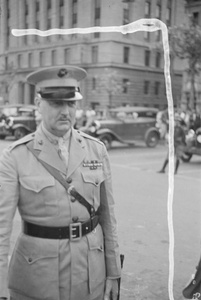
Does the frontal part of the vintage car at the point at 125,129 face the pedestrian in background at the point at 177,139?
no

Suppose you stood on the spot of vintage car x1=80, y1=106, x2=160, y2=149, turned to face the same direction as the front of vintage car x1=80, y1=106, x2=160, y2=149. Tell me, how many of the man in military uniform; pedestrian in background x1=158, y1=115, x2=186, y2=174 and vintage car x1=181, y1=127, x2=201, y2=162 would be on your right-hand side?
0

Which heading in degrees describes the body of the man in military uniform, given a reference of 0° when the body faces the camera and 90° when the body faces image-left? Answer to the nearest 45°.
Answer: approximately 315°

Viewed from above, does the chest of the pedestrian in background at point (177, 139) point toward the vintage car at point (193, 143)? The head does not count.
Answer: no

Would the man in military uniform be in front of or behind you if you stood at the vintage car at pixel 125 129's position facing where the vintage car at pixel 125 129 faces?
in front

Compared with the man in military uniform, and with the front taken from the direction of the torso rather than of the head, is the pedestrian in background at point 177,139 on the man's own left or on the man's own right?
on the man's own left

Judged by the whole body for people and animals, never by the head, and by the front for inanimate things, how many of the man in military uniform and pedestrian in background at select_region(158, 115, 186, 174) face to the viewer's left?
1

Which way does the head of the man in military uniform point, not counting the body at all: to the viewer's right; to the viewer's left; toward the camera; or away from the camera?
toward the camera

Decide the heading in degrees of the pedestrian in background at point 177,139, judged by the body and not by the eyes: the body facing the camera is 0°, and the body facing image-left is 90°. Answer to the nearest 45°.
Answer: approximately 90°

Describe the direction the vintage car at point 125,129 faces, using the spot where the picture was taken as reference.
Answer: facing the viewer and to the left of the viewer

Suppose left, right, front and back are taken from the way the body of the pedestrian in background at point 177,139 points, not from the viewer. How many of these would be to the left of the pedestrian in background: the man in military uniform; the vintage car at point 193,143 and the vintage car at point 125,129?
1
